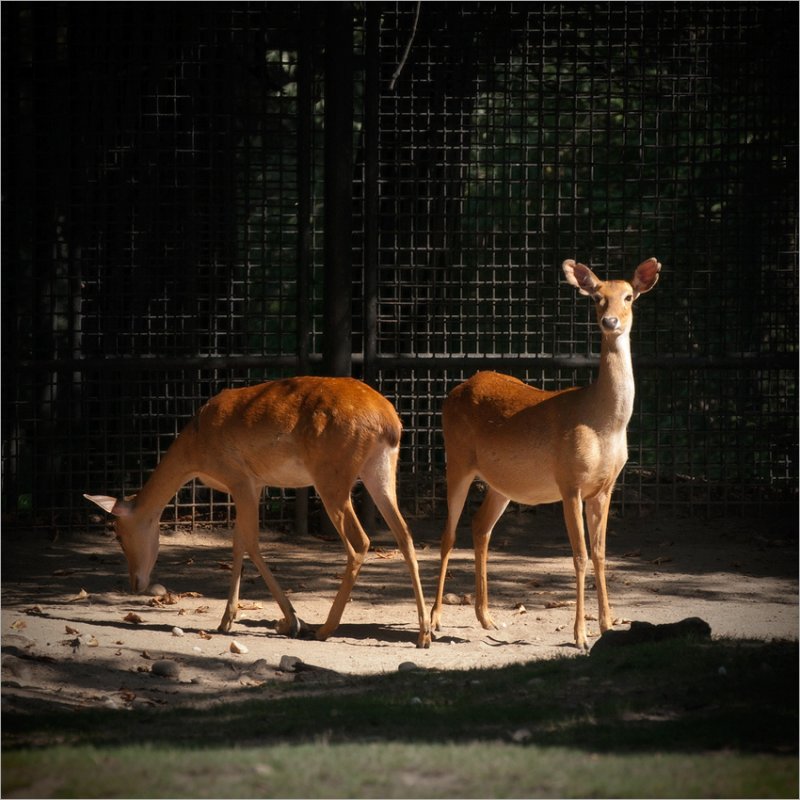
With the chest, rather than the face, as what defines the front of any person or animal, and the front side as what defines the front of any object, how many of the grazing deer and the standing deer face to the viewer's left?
1

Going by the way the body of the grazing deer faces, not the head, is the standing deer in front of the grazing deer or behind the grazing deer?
behind

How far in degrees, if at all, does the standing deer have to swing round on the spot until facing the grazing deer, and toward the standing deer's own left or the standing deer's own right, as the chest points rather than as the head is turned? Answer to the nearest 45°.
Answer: approximately 135° to the standing deer's own right

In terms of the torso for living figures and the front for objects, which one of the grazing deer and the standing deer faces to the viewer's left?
the grazing deer

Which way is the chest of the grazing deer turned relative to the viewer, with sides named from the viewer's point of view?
facing to the left of the viewer

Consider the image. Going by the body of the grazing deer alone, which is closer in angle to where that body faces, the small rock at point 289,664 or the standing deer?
the small rock

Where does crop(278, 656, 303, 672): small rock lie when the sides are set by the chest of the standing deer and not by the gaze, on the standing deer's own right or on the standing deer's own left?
on the standing deer's own right

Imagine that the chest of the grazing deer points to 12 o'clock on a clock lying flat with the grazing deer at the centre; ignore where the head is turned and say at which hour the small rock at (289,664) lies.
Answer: The small rock is roughly at 9 o'clock from the grazing deer.
